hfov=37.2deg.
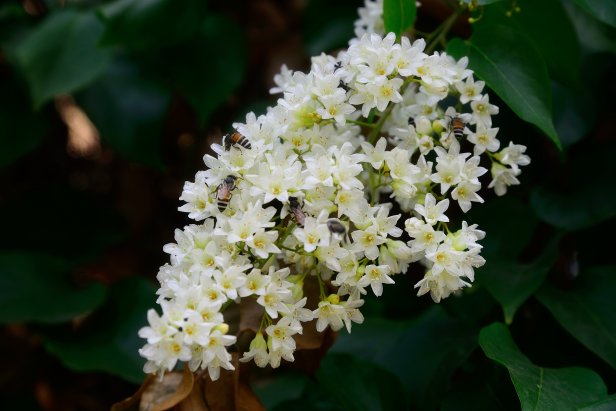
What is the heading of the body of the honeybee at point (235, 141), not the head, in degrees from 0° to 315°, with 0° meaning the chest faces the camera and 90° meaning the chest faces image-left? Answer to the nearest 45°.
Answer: approximately 90°
